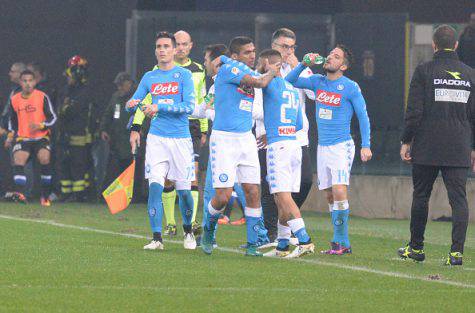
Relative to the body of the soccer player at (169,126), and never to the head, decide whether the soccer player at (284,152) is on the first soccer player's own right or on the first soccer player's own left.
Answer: on the first soccer player's own left

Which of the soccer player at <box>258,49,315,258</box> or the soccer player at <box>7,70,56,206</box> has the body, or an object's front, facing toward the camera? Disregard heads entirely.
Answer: the soccer player at <box>7,70,56,206</box>

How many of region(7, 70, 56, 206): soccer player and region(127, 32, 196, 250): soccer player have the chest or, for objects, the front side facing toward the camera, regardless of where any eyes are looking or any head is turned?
2

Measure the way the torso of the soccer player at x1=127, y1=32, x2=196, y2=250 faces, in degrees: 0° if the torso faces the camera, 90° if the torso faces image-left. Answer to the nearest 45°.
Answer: approximately 0°

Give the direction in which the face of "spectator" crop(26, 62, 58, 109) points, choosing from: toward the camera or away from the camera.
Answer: toward the camera

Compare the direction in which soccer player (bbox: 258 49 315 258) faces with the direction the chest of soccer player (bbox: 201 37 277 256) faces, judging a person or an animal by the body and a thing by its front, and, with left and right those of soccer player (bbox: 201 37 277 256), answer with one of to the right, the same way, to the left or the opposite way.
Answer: the opposite way

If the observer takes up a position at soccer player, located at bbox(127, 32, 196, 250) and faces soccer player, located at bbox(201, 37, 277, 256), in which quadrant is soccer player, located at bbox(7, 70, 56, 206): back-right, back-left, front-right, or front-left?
back-left

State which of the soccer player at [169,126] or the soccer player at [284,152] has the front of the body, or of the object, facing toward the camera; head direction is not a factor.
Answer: the soccer player at [169,126]

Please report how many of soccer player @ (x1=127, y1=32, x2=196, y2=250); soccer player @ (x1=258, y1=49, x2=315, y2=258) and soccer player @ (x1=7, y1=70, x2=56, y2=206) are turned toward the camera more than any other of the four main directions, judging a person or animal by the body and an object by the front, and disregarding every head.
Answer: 2

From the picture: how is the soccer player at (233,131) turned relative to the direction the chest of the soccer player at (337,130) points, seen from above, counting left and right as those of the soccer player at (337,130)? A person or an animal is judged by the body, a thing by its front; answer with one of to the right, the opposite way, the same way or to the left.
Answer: to the left

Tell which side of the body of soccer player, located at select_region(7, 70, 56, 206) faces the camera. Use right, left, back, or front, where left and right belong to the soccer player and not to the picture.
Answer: front

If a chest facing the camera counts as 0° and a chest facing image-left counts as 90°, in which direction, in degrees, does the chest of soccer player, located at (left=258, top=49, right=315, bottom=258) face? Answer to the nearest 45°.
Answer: approximately 135°

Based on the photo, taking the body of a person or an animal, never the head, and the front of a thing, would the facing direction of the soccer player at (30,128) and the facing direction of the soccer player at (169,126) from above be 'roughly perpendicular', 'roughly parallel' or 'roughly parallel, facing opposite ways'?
roughly parallel

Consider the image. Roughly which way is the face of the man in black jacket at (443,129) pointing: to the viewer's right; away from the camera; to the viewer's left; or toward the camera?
away from the camera

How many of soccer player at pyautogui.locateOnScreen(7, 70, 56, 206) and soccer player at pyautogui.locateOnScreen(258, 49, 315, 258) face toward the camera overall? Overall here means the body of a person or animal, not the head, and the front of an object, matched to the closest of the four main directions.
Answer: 1
